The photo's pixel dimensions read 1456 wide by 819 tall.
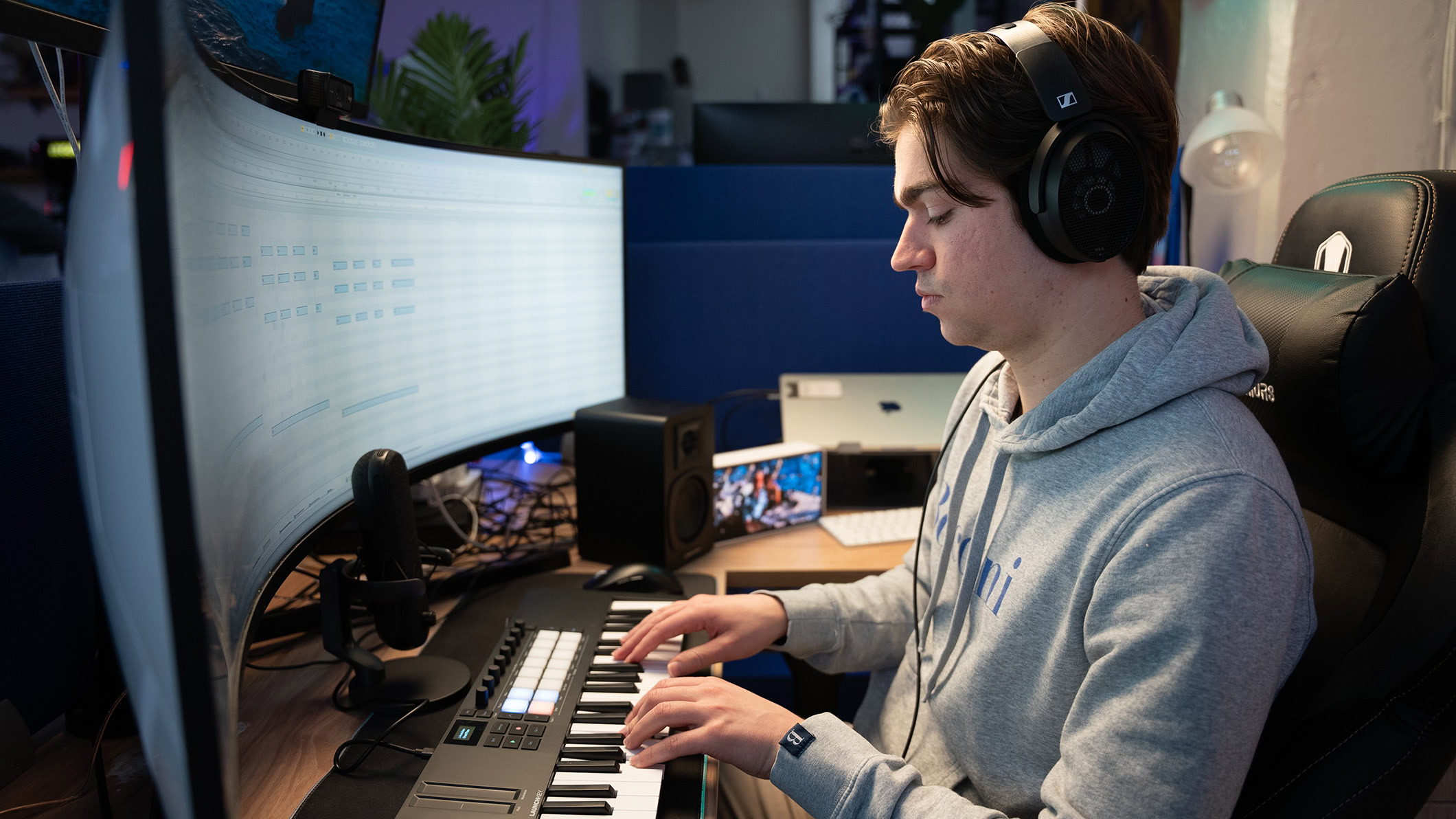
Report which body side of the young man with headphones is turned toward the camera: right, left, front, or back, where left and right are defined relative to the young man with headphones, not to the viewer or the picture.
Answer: left

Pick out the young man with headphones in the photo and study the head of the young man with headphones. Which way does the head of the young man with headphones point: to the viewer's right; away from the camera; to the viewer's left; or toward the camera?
to the viewer's left

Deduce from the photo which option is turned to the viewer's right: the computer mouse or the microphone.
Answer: the microphone

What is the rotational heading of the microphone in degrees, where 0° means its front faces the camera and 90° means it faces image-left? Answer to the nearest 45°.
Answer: approximately 270°
